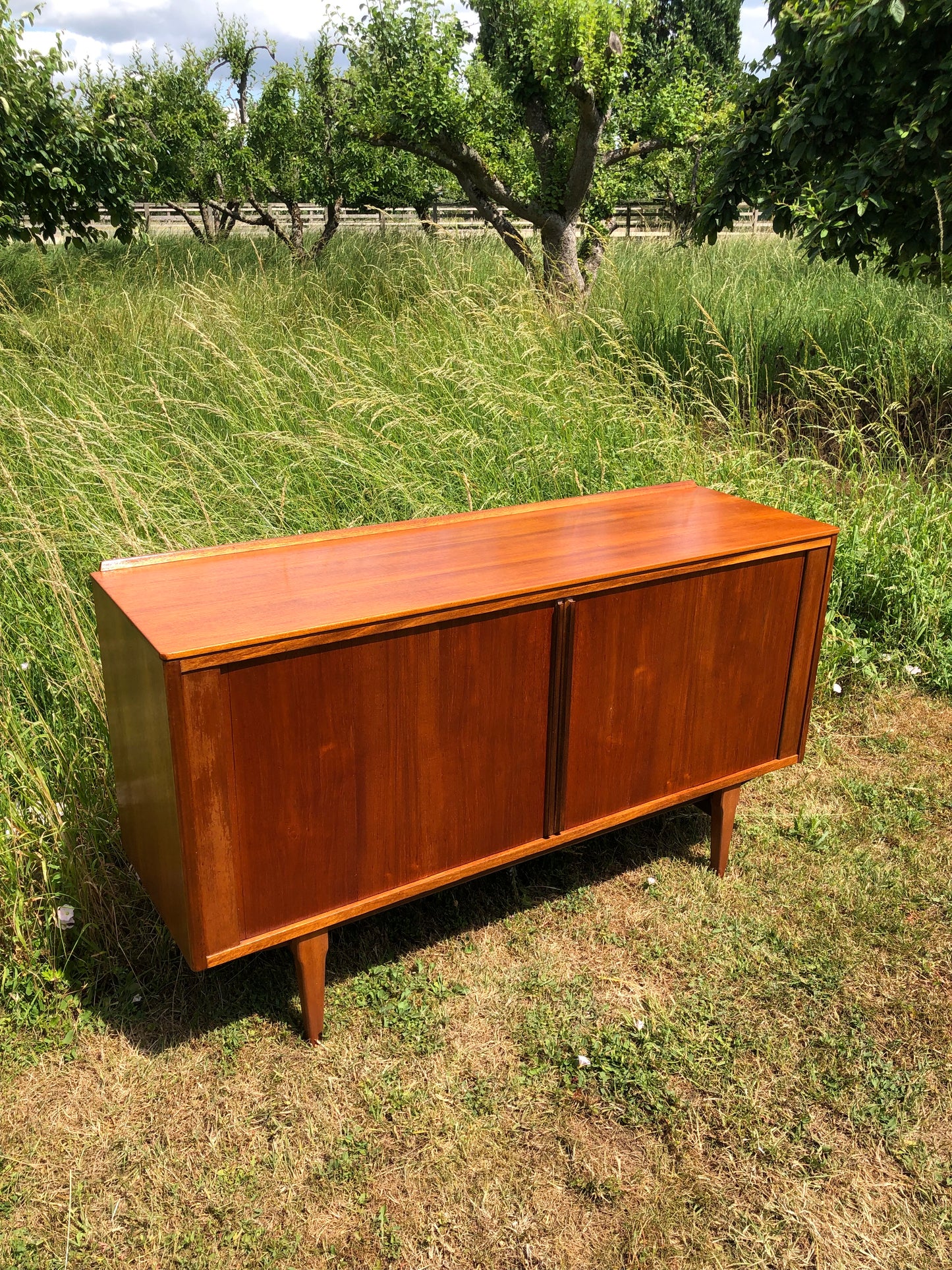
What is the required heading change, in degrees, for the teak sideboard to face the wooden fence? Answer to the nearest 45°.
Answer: approximately 135° to its left

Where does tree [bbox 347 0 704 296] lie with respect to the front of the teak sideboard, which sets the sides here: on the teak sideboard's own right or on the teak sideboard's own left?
on the teak sideboard's own left

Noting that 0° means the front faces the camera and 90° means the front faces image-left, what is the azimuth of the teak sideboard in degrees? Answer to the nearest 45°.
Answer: approximately 315°

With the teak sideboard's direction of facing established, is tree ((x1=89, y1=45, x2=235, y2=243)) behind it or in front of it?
behind

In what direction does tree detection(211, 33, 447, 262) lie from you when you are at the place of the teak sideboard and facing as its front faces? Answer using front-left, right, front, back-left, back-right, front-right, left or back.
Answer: back-left

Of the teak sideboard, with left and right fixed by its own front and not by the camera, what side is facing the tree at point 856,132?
left

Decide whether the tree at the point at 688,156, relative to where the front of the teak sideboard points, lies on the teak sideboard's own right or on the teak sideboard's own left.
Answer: on the teak sideboard's own left

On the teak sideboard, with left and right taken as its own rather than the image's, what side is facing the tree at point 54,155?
back
